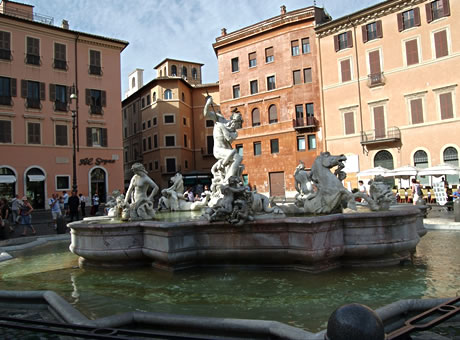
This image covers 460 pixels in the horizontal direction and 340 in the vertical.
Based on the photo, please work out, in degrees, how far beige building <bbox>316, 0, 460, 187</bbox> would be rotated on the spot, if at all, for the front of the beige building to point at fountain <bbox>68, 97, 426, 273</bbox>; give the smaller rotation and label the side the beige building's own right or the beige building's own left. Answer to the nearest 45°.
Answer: approximately 45° to the beige building's own left

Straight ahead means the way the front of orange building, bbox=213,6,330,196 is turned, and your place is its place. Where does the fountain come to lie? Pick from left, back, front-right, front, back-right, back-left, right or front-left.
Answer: front-left

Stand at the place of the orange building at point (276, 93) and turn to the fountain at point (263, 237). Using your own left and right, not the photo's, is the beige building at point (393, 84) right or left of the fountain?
left

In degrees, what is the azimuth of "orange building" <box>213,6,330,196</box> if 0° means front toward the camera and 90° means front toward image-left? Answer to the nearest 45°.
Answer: approximately 45°

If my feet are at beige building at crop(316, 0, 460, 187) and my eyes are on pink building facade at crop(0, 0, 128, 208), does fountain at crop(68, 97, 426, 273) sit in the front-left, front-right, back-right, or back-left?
front-left

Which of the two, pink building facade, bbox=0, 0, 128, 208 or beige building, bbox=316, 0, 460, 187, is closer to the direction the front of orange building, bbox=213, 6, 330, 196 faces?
the pink building facade

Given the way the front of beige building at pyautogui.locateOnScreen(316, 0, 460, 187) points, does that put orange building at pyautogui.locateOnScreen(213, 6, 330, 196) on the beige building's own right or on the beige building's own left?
on the beige building's own right

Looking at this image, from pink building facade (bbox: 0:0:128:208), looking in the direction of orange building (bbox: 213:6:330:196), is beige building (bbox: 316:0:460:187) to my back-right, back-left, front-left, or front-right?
front-right

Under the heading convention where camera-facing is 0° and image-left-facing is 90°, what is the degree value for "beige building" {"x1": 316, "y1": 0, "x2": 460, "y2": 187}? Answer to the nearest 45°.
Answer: approximately 45°

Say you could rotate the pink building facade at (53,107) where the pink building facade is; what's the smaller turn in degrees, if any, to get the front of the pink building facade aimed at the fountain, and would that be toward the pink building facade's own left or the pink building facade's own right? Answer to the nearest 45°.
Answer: approximately 45° to the pink building facade's own right

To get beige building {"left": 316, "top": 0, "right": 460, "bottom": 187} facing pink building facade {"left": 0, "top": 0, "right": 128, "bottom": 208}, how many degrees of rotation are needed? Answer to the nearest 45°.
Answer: approximately 45° to its right

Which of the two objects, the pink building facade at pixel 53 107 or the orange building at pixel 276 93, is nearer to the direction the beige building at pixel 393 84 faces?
the pink building facade

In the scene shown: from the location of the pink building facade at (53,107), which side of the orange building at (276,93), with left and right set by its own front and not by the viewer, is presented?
front

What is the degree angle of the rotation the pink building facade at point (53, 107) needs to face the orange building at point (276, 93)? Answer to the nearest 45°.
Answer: approximately 45° to its left

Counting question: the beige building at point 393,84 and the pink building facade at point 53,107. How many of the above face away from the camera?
0

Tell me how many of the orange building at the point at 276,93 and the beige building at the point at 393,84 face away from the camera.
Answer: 0
